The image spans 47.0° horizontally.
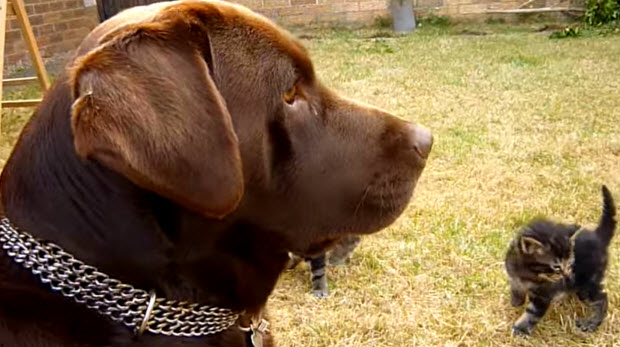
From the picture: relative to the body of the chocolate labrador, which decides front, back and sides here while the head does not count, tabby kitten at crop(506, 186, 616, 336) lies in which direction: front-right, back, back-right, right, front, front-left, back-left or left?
front-left

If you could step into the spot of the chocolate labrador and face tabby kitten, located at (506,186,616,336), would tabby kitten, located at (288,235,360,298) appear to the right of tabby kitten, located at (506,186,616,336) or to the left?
left

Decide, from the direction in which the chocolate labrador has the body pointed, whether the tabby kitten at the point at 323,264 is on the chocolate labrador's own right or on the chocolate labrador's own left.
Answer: on the chocolate labrador's own left

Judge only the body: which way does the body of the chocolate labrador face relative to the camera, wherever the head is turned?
to the viewer's right
